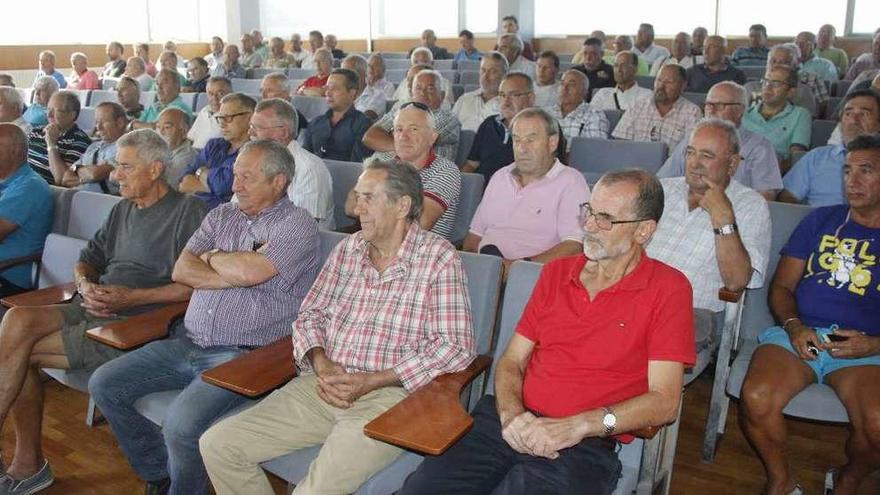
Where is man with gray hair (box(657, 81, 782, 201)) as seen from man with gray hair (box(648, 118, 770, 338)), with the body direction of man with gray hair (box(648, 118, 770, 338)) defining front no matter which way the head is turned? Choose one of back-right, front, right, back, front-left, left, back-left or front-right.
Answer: back-right

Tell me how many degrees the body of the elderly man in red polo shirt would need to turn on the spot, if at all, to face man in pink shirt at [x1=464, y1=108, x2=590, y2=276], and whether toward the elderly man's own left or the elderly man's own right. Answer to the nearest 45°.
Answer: approximately 135° to the elderly man's own right

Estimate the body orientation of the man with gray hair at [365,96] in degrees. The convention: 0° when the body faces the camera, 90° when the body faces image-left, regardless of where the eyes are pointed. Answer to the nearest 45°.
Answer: approximately 45°

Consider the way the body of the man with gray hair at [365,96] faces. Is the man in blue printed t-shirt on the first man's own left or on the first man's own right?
on the first man's own left

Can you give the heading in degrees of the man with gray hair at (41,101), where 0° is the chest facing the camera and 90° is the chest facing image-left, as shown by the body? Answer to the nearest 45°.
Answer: approximately 45°

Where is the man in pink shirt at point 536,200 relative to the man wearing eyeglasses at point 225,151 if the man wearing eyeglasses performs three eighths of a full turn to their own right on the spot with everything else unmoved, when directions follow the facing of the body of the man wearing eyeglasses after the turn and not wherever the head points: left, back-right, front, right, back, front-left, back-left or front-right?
back-right

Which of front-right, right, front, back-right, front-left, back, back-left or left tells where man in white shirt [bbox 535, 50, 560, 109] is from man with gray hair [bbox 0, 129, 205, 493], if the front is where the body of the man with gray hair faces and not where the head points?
back
